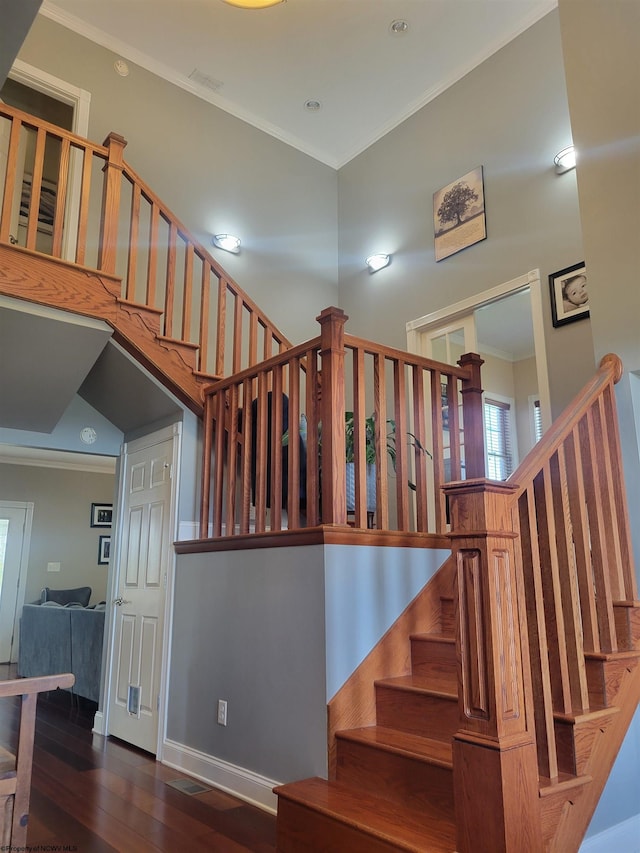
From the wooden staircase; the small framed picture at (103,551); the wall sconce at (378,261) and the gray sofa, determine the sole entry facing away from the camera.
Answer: the gray sofa

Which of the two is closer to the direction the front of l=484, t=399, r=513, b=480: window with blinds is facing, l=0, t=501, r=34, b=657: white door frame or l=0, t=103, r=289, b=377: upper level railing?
the upper level railing

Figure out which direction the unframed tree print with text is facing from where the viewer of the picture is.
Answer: facing the viewer and to the left of the viewer

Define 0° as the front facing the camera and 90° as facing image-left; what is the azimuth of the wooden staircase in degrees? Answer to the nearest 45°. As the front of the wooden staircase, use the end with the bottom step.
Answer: approximately 45°

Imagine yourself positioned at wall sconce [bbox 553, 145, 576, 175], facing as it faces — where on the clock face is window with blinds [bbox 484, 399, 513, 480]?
The window with blinds is roughly at 4 o'clock from the wall sconce.

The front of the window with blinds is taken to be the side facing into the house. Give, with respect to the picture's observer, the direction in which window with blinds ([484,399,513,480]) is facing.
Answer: facing the viewer and to the right of the viewer

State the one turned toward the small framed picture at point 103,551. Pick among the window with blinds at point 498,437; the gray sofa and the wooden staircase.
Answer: the gray sofa

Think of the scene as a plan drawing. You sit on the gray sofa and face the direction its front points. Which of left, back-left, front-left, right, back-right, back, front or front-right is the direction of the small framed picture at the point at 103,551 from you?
front

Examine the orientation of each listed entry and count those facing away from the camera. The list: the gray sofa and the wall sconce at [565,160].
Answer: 1

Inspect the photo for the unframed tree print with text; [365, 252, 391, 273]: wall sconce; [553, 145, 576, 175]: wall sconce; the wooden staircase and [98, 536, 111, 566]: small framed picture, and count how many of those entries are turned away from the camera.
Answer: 0

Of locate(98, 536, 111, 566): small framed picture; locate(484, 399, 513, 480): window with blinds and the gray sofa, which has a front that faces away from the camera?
the gray sofa

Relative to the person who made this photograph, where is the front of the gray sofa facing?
facing away from the viewer

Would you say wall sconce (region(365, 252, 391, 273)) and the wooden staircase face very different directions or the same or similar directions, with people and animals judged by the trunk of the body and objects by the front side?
same or similar directions
